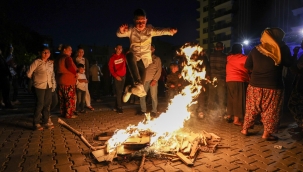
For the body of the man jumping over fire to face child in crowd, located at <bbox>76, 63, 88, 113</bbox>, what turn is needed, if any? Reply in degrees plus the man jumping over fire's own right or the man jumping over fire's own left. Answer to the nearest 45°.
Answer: approximately 135° to the man jumping over fire's own right

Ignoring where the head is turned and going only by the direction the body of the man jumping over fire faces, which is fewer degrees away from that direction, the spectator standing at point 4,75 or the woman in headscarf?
the woman in headscarf

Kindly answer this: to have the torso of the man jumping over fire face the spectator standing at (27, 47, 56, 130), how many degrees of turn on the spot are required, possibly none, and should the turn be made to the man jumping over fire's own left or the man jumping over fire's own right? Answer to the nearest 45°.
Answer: approximately 90° to the man jumping over fire's own right

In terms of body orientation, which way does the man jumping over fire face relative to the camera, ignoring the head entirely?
toward the camera

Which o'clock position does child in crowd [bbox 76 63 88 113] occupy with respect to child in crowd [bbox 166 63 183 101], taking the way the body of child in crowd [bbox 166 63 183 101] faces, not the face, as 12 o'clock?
child in crowd [bbox 76 63 88 113] is roughly at 3 o'clock from child in crowd [bbox 166 63 183 101].

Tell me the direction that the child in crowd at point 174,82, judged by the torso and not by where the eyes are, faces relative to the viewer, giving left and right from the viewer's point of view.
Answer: facing the viewer

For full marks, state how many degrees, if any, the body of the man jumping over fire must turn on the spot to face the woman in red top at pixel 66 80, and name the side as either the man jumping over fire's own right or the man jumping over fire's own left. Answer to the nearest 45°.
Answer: approximately 135° to the man jumping over fire's own right

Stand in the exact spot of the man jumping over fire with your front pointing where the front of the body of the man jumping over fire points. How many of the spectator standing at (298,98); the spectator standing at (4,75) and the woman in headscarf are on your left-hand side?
2

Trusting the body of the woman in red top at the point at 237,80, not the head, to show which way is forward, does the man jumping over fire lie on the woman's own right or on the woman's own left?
on the woman's own left

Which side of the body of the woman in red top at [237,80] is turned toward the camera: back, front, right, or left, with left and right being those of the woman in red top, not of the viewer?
back

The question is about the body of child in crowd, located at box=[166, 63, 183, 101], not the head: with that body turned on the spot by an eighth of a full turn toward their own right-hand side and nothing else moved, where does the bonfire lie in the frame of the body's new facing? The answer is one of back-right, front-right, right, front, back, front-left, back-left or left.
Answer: front-left
